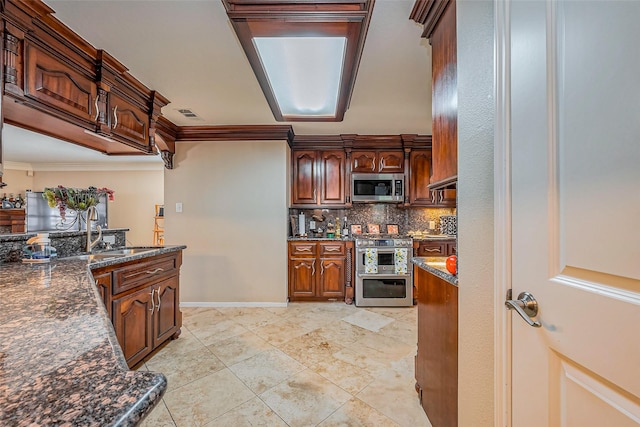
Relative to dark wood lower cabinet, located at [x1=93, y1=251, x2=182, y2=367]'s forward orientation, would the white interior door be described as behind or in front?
in front

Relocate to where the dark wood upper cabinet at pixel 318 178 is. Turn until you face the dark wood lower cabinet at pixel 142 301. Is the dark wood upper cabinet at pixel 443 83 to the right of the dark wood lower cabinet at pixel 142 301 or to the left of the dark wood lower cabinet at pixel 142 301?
left

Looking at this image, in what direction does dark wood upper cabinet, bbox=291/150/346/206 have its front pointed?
toward the camera

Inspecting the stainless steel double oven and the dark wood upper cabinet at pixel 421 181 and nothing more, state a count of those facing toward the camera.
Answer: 2

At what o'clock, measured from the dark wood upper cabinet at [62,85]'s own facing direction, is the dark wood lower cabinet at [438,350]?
The dark wood lower cabinet is roughly at 12 o'clock from the dark wood upper cabinet.

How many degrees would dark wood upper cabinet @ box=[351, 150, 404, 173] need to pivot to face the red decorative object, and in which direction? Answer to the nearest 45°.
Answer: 0° — it already faces it

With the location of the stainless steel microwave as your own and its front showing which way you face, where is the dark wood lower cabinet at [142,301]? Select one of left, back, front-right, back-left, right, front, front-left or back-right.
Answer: front-right

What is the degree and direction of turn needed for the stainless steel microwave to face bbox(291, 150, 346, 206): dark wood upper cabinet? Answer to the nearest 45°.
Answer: approximately 90° to its right

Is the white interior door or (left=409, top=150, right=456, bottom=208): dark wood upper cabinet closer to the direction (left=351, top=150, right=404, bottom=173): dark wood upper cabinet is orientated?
the white interior door

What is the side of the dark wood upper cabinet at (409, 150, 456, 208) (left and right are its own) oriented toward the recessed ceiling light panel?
front

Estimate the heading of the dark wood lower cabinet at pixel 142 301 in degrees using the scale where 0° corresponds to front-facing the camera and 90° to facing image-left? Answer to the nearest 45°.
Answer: approximately 315°

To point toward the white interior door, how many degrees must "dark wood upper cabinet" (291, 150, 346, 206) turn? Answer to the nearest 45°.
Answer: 0° — it already faces it

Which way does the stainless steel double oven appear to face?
toward the camera

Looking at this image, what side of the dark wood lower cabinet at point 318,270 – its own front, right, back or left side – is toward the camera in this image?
front

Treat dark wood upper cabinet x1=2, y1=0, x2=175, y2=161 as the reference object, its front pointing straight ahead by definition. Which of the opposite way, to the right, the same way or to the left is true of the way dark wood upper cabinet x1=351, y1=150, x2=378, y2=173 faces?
to the right
